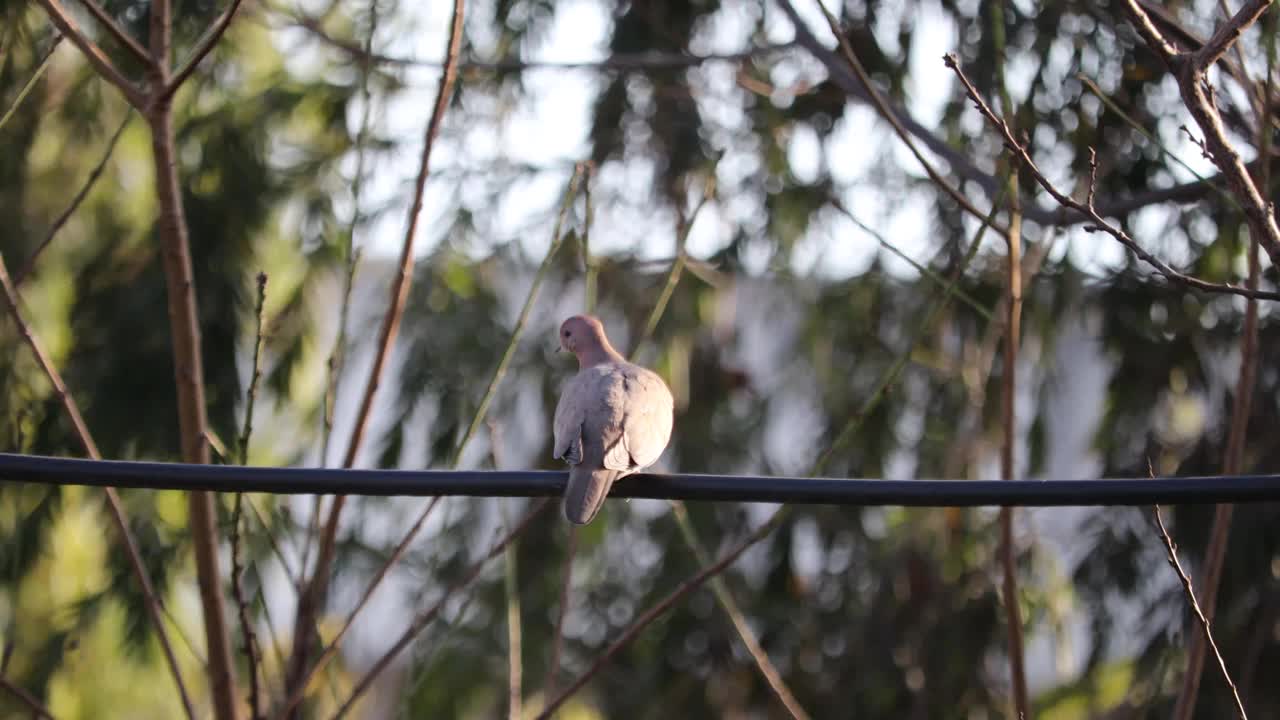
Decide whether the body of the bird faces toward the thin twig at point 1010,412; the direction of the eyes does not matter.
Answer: no

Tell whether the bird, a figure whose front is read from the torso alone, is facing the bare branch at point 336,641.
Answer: no

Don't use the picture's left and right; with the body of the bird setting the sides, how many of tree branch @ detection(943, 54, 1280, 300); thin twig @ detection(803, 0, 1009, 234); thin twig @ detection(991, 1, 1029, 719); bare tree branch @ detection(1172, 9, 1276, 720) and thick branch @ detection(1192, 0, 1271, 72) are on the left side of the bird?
0

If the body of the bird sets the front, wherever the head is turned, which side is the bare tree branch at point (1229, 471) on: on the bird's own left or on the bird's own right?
on the bird's own right

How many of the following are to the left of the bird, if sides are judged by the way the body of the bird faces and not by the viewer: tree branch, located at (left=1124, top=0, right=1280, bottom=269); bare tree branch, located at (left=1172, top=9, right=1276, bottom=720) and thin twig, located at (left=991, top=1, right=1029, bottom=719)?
0

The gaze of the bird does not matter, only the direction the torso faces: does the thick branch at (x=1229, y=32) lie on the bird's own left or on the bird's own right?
on the bird's own right

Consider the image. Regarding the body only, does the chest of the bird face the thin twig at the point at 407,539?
no

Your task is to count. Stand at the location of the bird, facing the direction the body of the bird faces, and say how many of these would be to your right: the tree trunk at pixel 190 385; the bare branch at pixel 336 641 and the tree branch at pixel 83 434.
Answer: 0

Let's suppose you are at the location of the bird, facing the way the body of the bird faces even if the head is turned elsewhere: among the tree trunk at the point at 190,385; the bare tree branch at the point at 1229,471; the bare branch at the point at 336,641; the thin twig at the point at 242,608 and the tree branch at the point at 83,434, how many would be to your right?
1

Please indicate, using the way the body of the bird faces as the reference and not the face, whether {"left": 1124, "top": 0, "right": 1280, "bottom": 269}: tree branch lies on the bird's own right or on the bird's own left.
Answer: on the bird's own right

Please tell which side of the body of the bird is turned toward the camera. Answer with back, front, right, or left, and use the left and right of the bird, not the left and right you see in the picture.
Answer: back
